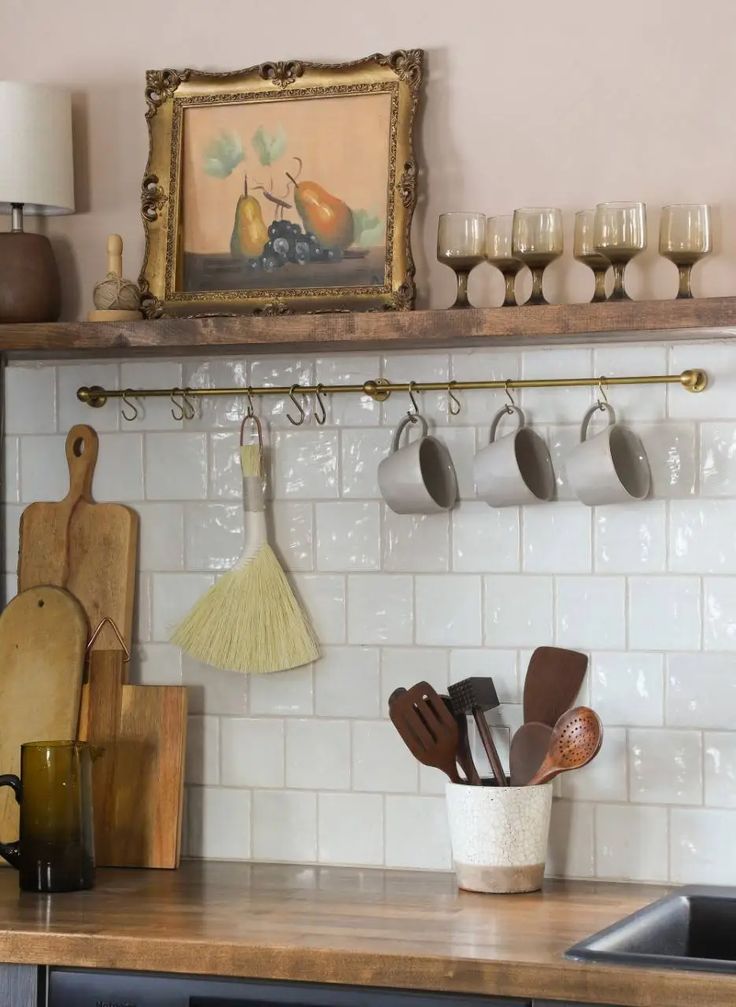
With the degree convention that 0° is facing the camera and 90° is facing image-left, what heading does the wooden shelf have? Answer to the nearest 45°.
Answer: approximately 0°
